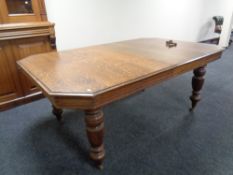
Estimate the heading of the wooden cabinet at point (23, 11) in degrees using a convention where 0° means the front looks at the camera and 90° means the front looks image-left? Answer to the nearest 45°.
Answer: approximately 0°

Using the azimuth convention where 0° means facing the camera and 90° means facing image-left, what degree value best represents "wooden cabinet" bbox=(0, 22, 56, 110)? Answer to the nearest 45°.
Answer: approximately 315°
